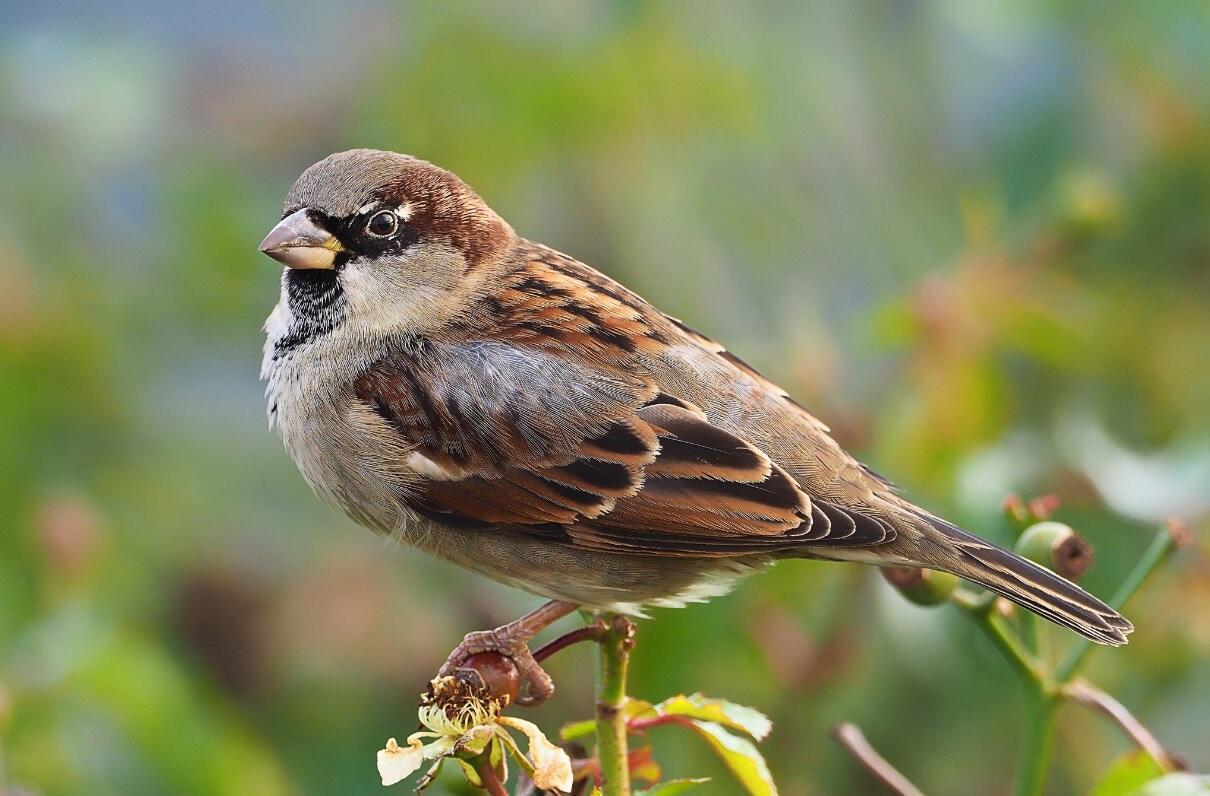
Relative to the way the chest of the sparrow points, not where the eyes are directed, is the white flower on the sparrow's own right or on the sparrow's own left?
on the sparrow's own left

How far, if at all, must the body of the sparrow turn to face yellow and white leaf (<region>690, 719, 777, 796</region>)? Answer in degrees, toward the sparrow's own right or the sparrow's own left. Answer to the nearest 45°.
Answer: approximately 135° to the sparrow's own left

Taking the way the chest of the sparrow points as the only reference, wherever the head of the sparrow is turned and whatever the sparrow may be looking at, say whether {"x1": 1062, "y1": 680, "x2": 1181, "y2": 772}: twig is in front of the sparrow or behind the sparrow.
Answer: behind

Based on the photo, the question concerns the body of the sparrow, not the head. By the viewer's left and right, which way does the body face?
facing to the left of the viewer
